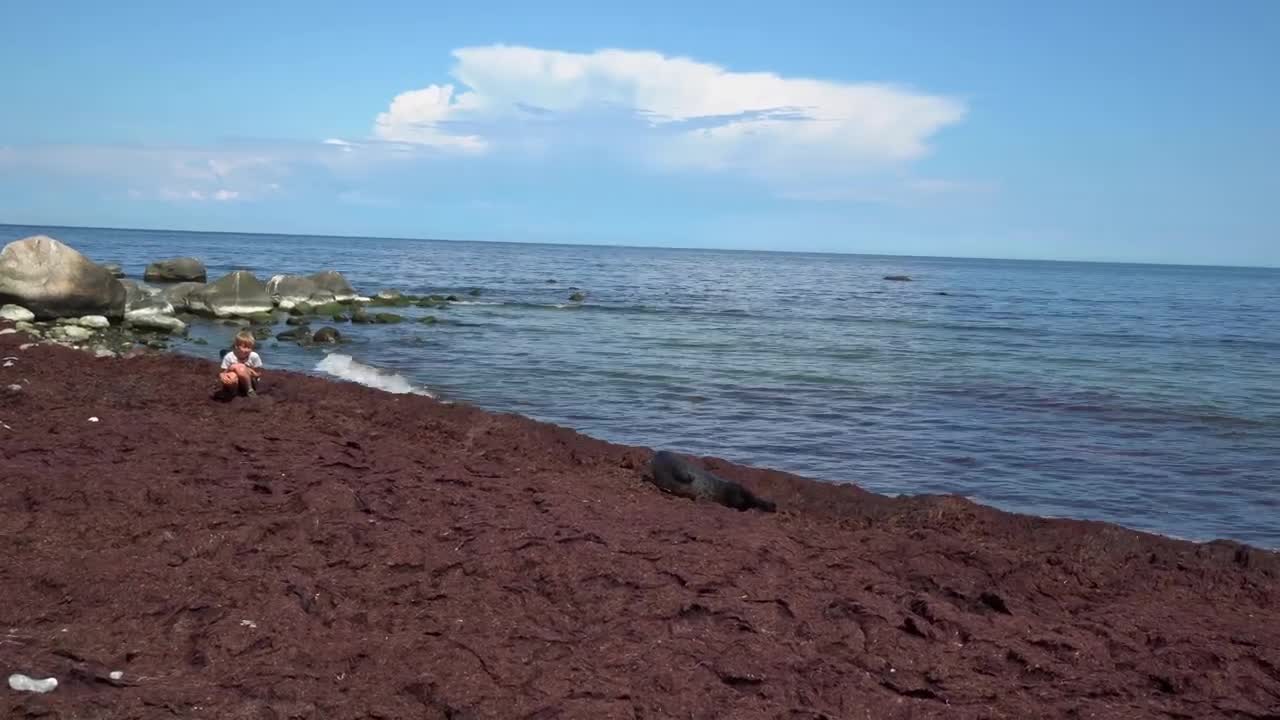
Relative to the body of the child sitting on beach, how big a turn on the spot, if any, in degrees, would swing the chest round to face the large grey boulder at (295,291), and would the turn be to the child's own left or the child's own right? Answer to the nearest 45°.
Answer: approximately 180°

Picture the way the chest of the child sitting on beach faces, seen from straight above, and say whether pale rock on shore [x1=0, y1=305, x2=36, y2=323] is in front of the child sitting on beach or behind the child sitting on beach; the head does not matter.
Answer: behind

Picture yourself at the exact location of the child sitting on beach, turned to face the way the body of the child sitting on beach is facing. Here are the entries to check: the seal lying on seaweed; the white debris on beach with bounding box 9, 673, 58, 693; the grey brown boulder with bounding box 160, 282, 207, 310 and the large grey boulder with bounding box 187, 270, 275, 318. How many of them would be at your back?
2

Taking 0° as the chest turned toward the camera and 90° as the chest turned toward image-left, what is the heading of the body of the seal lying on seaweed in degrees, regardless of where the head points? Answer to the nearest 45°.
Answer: approximately 90°

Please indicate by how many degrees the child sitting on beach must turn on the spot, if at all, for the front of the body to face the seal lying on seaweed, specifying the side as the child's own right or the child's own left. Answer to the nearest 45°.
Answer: approximately 45° to the child's own left

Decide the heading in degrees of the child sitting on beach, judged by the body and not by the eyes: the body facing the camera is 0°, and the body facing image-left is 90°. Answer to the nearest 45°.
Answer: approximately 0°

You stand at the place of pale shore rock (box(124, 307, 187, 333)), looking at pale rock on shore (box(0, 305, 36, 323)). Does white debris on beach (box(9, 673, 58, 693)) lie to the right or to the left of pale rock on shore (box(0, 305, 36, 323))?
left

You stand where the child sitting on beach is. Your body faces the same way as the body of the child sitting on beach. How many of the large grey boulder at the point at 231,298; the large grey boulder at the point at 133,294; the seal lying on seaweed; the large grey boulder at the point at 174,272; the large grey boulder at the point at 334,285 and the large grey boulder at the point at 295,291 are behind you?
5

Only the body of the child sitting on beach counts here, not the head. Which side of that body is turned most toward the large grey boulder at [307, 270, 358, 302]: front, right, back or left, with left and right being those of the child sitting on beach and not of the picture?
back
